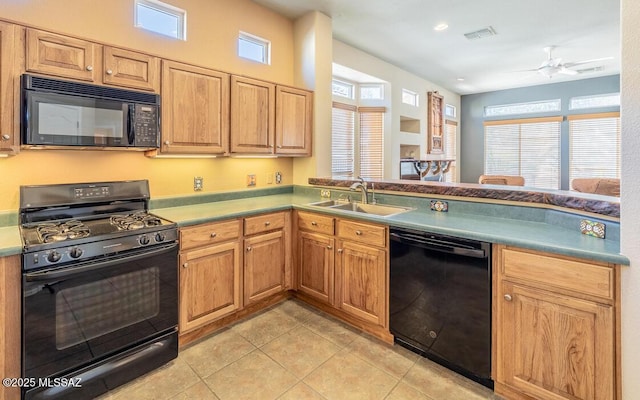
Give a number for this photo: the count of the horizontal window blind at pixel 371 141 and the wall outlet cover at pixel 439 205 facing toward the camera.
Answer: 2

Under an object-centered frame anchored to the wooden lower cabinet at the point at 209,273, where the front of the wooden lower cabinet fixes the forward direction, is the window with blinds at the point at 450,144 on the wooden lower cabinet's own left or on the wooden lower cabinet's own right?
on the wooden lower cabinet's own left

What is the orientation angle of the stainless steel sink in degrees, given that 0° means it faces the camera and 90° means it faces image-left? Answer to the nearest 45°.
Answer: approximately 45°

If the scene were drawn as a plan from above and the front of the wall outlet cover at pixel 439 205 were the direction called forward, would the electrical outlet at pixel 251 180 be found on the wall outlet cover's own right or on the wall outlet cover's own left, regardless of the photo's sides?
on the wall outlet cover's own right

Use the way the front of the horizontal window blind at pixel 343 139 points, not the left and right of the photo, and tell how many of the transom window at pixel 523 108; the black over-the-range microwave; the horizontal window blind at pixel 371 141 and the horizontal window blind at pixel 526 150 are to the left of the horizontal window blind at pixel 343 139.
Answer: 3

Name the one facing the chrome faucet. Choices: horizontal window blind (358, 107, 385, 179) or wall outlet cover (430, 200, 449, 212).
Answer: the horizontal window blind

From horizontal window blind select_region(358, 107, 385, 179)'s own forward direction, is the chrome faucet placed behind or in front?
in front

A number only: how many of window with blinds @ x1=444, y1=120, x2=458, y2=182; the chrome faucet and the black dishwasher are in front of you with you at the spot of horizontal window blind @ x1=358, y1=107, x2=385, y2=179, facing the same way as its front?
2

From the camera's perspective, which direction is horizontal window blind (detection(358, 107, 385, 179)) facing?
toward the camera

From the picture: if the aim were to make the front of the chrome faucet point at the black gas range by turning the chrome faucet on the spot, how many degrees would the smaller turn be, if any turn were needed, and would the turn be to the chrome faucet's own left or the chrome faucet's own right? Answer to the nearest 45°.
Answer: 0° — it already faces it

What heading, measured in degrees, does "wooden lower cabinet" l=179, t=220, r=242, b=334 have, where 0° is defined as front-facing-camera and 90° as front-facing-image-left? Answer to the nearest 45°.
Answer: approximately 315°

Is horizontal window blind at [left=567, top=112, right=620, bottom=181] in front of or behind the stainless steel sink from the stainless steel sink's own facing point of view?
behind

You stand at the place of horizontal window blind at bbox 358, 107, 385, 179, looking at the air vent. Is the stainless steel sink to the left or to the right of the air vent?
right

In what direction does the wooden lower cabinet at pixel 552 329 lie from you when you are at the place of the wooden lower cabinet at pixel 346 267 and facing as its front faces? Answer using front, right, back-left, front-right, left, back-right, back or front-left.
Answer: left

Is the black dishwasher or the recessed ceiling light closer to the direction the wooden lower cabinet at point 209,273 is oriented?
the black dishwasher

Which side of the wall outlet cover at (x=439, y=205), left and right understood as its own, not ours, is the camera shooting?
front

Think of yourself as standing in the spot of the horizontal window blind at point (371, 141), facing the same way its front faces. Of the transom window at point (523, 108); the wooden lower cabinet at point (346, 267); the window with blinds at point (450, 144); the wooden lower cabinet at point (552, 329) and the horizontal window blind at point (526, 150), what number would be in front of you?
2
